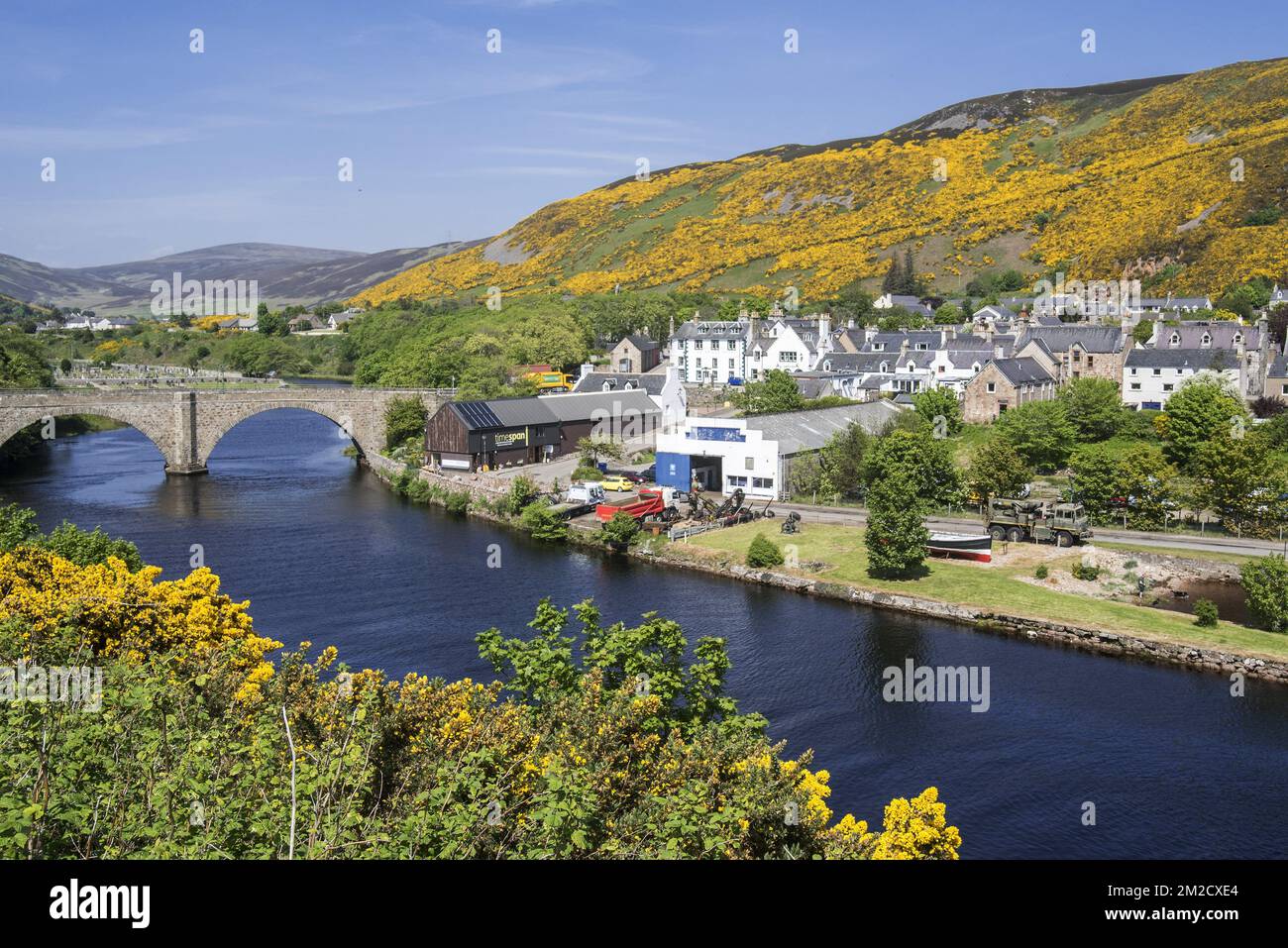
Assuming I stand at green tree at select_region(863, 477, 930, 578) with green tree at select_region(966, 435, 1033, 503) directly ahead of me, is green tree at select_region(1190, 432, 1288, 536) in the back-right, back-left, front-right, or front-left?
front-right

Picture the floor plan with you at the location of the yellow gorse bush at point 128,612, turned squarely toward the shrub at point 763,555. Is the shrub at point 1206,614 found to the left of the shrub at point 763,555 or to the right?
right

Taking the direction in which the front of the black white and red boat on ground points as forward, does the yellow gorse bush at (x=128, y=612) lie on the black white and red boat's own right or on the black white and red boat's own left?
on the black white and red boat's own right

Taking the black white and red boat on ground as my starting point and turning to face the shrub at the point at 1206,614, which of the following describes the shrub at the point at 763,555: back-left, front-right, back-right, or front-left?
back-right
